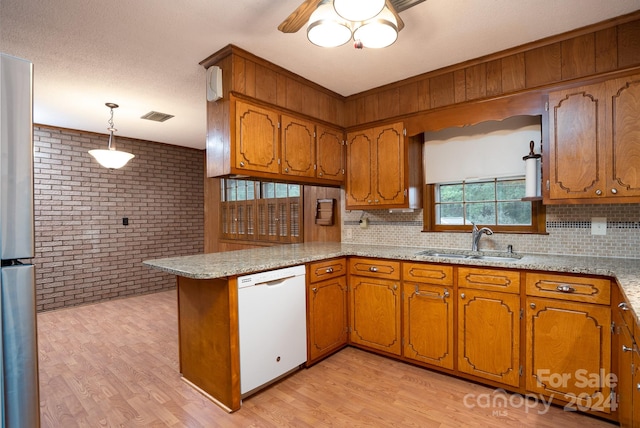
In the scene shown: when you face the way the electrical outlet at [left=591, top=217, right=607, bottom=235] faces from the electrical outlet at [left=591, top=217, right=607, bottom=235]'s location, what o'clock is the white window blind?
The white window blind is roughly at 3 o'clock from the electrical outlet.

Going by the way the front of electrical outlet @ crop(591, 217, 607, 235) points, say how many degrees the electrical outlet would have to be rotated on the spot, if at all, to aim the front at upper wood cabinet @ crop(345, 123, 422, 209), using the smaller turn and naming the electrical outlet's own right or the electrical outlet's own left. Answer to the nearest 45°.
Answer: approximately 90° to the electrical outlet's own right

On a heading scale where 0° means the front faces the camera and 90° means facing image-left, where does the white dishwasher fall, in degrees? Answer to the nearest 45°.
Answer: approximately 315°

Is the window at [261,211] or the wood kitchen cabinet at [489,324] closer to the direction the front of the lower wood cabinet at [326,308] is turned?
the wood kitchen cabinet
